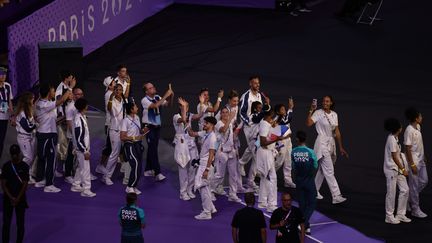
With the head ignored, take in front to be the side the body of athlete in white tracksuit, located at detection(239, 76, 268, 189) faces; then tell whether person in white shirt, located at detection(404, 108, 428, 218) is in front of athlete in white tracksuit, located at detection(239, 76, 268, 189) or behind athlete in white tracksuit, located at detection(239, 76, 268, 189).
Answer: in front

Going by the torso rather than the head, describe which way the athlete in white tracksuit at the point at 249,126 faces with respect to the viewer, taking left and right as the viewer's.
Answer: facing the viewer and to the right of the viewer

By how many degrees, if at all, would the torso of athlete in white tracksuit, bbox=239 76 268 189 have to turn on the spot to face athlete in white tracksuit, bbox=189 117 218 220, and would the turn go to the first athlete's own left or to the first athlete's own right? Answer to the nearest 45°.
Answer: approximately 90° to the first athlete's own right

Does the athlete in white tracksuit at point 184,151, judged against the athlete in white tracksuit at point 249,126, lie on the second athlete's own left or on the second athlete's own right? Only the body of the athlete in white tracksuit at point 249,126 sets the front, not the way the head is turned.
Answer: on the second athlete's own right
